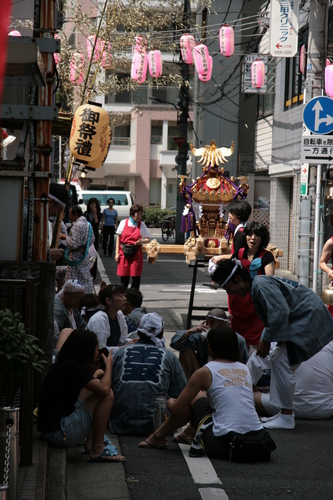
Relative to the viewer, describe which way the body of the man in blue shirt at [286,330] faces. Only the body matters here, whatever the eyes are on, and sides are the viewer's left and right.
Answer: facing to the left of the viewer

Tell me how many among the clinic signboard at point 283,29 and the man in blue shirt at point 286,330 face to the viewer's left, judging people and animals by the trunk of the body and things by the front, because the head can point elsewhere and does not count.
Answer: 1

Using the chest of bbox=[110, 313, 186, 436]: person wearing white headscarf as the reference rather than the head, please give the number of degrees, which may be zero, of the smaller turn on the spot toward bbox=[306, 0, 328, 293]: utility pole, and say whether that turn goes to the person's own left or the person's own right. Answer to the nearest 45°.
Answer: approximately 45° to the person's own right

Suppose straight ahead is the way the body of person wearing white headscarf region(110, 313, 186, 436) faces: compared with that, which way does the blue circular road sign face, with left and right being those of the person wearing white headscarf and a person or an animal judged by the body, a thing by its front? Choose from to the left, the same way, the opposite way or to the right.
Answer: the opposite way

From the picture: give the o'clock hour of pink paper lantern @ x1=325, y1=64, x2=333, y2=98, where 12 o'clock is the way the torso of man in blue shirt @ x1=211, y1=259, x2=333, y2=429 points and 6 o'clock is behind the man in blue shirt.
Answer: The pink paper lantern is roughly at 3 o'clock from the man in blue shirt.

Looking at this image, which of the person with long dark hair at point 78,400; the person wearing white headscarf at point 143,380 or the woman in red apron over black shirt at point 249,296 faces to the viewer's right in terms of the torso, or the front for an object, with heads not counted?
the person with long dark hair

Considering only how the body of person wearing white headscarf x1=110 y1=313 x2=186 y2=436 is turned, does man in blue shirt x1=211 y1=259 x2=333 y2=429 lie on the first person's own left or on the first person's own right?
on the first person's own right

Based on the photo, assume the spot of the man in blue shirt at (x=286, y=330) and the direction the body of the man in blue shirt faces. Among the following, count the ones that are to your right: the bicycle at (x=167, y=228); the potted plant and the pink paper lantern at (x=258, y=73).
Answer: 2

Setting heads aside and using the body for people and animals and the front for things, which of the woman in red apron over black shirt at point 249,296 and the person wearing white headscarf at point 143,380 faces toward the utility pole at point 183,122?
the person wearing white headscarf

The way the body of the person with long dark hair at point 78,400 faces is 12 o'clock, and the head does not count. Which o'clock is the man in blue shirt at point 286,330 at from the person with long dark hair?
The man in blue shirt is roughly at 11 o'clock from the person with long dark hair.

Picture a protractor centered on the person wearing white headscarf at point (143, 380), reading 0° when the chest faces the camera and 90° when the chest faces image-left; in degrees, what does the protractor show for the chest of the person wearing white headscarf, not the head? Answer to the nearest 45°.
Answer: approximately 180°

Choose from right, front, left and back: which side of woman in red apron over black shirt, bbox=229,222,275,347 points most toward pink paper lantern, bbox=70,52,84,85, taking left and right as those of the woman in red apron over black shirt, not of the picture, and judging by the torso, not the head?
right
